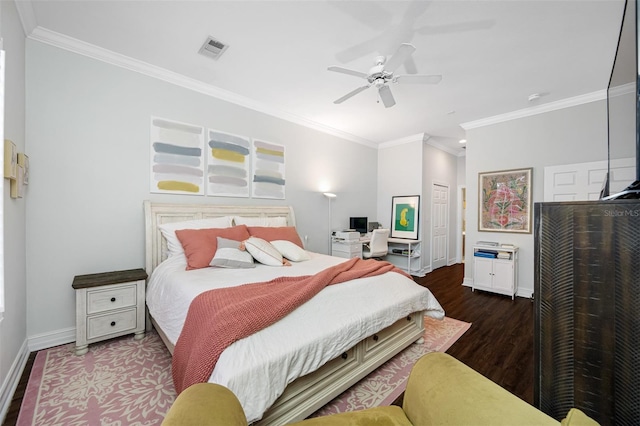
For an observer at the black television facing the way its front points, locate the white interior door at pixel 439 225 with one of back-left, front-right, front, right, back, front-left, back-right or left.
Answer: front-right

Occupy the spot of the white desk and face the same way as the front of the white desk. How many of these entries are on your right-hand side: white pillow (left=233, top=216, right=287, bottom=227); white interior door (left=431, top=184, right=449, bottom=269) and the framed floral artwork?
1

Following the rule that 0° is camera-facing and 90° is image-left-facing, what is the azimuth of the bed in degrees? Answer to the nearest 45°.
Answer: approximately 315°

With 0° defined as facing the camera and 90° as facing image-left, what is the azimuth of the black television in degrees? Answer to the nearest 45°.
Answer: approximately 90°

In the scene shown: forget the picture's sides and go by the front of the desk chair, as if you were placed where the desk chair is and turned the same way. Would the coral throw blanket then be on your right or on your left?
on your left

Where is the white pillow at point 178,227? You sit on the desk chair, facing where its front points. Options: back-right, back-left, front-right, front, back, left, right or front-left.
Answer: left

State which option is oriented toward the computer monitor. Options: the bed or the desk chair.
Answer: the desk chair

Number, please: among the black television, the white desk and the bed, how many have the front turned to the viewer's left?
1

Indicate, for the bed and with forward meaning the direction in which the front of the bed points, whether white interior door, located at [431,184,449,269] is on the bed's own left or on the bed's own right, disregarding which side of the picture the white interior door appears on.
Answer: on the bed's own left

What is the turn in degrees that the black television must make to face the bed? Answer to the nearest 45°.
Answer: approximately 45° to its left

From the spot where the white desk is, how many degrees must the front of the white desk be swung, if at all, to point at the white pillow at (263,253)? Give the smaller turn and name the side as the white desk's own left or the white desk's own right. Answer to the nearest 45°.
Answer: approximately 45° to the white desk's own right

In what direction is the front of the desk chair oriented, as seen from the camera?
facing away from the viewer and to the left of the viewer
